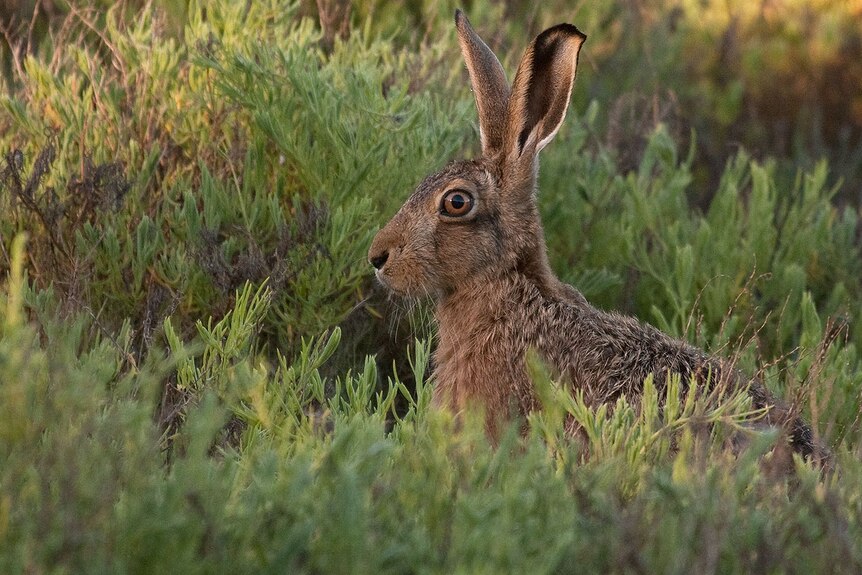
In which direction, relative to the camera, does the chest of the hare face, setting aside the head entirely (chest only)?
to the viewer's left
